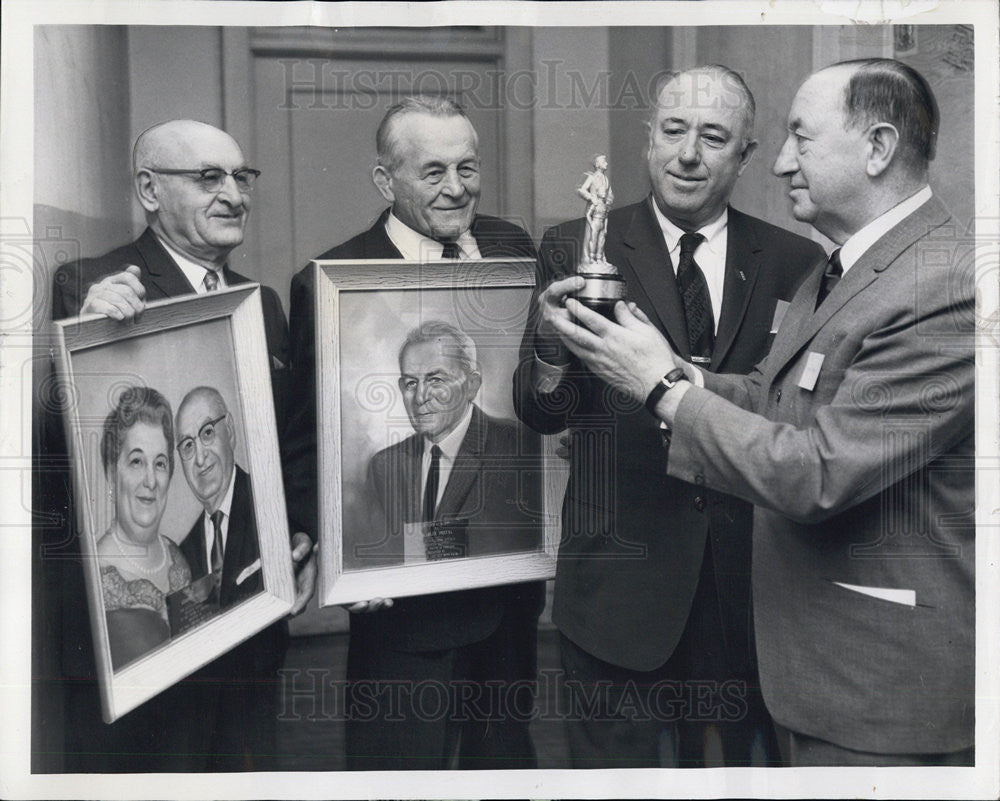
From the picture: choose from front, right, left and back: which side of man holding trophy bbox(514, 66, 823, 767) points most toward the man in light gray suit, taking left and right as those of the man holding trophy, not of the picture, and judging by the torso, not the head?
left

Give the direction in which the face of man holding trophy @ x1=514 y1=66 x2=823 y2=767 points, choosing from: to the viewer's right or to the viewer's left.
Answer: to the viewer's left

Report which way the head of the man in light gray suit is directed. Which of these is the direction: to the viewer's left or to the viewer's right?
to the viewer's left

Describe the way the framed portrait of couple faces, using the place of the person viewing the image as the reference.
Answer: facing the viewer and to the right of the viewer

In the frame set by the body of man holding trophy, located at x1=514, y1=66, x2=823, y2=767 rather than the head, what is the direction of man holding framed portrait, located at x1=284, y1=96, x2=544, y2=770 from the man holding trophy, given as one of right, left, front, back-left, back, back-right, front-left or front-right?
right

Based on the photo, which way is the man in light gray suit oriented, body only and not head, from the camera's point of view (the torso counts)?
to the viewer's left

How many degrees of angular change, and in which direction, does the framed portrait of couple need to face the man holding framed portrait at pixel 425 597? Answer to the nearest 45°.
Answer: approximately 45° to its left

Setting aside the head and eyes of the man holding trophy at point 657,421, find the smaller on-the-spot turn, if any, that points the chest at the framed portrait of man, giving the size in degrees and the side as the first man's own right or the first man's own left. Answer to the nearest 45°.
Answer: approximately 90° to the first man's own right

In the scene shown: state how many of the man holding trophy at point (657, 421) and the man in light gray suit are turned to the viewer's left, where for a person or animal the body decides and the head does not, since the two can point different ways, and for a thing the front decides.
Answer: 1

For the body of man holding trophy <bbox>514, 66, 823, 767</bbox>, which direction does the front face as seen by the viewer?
toward the camera

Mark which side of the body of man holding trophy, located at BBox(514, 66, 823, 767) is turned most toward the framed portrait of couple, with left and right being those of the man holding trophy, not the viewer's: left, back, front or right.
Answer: right

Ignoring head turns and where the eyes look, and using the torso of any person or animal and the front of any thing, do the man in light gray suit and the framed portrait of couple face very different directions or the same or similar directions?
very different directions

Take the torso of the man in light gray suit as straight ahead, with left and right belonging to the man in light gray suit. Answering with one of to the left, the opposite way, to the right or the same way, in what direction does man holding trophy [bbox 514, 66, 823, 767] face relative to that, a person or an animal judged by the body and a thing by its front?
to the left

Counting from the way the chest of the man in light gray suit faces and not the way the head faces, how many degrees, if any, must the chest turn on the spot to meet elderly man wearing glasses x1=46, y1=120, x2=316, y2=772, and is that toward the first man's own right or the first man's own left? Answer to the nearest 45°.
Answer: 0° — they already face them

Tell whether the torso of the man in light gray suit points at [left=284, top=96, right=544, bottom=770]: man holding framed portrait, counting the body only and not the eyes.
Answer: yes
